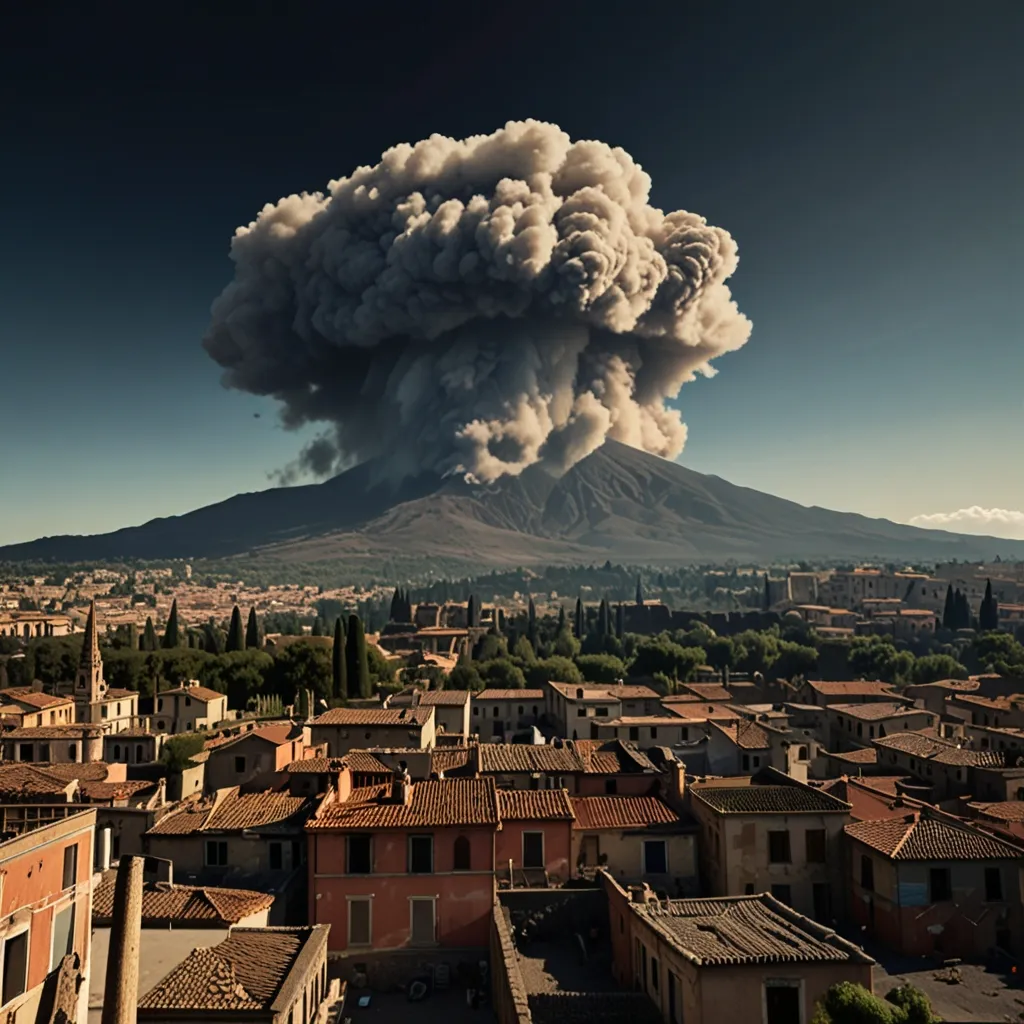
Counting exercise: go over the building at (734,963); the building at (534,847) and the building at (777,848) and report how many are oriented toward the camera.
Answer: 3

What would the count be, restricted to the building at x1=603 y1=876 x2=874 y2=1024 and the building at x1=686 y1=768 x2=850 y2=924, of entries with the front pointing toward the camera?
2

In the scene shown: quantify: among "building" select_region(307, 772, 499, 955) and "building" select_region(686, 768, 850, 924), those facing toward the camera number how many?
2

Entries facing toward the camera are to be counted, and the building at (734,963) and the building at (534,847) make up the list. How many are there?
2

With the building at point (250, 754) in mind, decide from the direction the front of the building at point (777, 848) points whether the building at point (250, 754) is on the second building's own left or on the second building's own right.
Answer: on the second building's own right

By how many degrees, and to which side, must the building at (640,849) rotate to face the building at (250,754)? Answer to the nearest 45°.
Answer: approximately 135° to its right

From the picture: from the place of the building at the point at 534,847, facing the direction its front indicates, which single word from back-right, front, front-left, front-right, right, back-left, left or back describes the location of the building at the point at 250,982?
front-right

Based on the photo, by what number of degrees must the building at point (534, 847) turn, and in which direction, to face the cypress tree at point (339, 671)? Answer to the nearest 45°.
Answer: approximately 180°

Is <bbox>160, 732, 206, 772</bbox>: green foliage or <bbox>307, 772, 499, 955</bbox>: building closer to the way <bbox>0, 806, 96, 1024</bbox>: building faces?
the building

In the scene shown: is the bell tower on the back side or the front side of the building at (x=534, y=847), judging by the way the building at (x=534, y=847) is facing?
on the back side

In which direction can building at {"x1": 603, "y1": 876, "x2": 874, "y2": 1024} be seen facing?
toward the camera

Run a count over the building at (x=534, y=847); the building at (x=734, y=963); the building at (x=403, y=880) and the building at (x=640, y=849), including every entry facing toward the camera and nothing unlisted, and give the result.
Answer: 4

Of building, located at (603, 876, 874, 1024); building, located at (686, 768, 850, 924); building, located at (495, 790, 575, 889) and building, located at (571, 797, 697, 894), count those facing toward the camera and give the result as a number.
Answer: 4

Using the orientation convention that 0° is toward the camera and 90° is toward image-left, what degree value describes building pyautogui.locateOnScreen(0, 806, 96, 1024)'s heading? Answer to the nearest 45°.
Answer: approximately 315°
